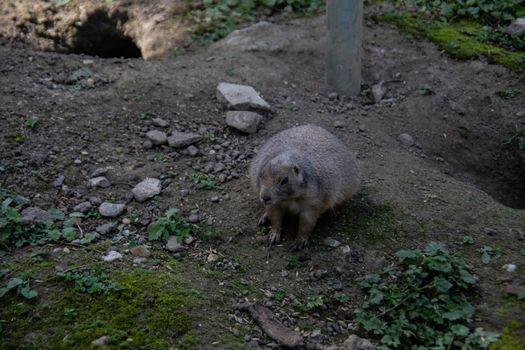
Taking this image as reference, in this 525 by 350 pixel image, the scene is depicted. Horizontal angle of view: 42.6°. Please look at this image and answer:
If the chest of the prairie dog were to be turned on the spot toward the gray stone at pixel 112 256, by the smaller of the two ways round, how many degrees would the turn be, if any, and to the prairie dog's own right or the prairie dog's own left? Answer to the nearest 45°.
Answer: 0° — it already faces it

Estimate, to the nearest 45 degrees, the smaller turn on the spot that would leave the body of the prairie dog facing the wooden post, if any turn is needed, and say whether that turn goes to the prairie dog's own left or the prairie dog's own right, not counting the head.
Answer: approximately 135° to the prairie dog's own right

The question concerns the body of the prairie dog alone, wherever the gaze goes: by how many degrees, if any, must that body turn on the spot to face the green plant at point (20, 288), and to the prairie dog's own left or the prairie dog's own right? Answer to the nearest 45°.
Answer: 0° — it already faces it

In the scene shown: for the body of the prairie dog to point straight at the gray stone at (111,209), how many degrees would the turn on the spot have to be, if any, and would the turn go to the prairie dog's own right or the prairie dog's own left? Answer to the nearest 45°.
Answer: approximately 45° to the prairie dog's own right

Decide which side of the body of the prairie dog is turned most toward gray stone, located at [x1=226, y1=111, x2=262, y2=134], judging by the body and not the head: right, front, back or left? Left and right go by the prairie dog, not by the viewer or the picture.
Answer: right

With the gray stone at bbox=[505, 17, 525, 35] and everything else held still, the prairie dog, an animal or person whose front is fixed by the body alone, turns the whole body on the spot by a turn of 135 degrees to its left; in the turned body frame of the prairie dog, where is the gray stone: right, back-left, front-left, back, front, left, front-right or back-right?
front-left

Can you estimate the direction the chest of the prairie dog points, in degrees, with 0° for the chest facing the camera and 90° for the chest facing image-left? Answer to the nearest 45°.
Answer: approximately 45°

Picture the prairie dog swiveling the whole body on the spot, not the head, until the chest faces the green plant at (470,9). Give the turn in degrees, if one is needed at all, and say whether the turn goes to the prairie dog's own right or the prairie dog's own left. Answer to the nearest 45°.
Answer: approximately 180°

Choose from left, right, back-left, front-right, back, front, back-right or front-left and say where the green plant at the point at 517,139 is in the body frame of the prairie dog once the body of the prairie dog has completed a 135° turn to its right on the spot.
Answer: front-right

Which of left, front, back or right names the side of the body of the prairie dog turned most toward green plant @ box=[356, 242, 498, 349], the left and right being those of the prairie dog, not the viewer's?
left

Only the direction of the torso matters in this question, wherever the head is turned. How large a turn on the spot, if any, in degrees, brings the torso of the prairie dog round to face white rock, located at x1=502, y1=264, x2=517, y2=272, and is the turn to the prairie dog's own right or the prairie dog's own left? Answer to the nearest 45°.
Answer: approximately 90° to the prairie dog's own left

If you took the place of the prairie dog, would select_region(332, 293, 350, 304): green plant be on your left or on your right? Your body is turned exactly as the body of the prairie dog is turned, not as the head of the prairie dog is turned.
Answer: on your left

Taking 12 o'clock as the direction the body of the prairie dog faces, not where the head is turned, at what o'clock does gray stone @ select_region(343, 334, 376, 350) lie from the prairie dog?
The gray stone is roughly at 10 o'clock from the prairie dog.
